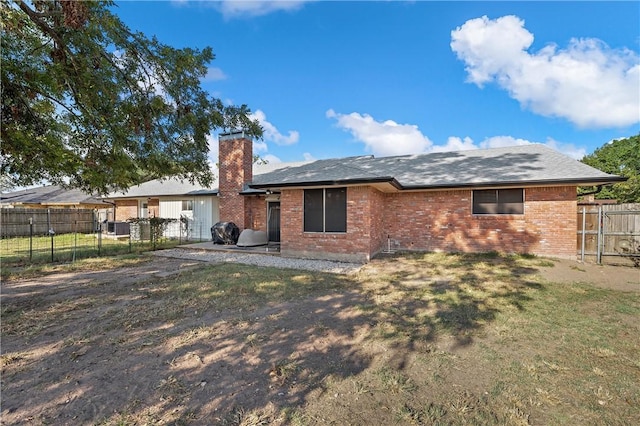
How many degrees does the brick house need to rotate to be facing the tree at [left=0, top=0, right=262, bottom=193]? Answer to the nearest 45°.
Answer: approximately 135° to its left

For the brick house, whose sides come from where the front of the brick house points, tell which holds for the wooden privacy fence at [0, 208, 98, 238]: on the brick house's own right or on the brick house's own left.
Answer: on the brick house's own left

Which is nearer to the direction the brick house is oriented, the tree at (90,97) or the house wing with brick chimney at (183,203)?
the house wing with brick chimney

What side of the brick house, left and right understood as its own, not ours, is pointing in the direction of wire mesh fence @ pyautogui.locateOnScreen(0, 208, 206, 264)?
left

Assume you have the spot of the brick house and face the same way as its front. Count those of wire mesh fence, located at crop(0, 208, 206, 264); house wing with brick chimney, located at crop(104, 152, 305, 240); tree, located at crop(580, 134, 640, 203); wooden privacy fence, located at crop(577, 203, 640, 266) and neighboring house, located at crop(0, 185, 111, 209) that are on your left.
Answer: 3

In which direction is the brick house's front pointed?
away from the camera

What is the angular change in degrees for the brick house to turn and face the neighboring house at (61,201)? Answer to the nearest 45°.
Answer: approximately 90° to its left

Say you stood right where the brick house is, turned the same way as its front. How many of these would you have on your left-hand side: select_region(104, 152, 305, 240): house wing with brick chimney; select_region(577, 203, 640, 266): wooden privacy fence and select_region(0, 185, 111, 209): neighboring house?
2

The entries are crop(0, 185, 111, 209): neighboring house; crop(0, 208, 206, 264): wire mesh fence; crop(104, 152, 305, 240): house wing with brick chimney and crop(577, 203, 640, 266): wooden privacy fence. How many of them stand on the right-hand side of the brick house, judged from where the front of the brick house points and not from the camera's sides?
1

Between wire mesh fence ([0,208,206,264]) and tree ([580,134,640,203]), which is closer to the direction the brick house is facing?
the tree

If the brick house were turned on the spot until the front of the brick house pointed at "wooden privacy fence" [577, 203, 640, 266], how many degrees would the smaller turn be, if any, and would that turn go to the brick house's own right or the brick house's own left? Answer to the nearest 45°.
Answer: approximately 90° to the brick house's own right

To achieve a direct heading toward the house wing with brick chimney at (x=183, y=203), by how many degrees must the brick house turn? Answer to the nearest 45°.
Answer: approximately 90° to its left

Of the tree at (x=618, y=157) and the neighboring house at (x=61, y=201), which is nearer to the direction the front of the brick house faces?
the tree

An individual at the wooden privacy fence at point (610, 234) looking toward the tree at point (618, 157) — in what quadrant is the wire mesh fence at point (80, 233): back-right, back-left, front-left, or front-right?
back-left

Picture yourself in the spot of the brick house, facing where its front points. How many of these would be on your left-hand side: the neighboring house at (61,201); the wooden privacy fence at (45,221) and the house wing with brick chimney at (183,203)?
3
